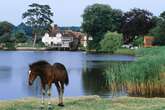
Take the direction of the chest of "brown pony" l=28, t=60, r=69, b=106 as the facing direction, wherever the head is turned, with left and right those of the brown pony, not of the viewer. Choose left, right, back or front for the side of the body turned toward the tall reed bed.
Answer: back

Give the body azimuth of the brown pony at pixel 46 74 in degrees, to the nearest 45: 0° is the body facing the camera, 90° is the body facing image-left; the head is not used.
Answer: approximately 45°
